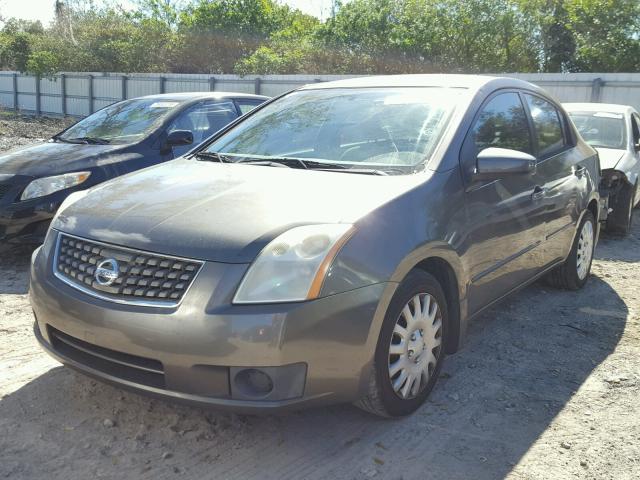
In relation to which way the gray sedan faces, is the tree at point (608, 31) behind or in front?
behind

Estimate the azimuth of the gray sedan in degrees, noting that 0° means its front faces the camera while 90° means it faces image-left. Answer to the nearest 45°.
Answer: approximately 45°

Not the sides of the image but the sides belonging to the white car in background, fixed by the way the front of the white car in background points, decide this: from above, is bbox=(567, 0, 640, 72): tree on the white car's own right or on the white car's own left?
on the white car's own right

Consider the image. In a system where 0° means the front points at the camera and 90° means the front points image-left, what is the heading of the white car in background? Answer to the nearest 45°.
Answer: approximately 45°

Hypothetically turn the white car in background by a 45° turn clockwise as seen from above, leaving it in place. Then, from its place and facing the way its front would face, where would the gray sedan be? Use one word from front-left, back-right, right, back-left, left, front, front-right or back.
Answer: left
